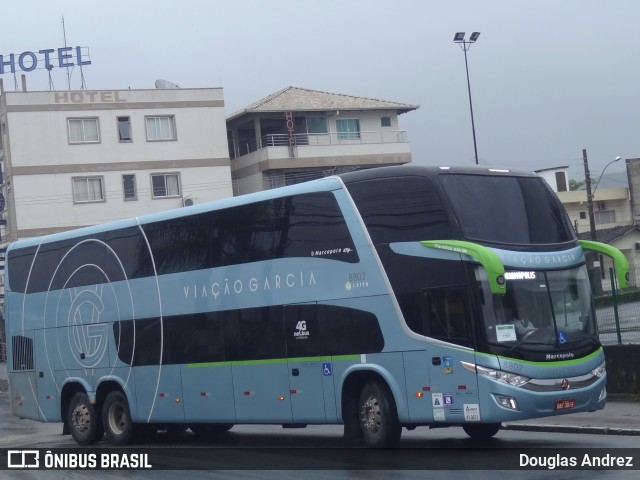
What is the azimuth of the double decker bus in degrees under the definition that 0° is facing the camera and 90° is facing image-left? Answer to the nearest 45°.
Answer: approximately 315°

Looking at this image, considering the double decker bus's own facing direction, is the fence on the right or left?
on its left
